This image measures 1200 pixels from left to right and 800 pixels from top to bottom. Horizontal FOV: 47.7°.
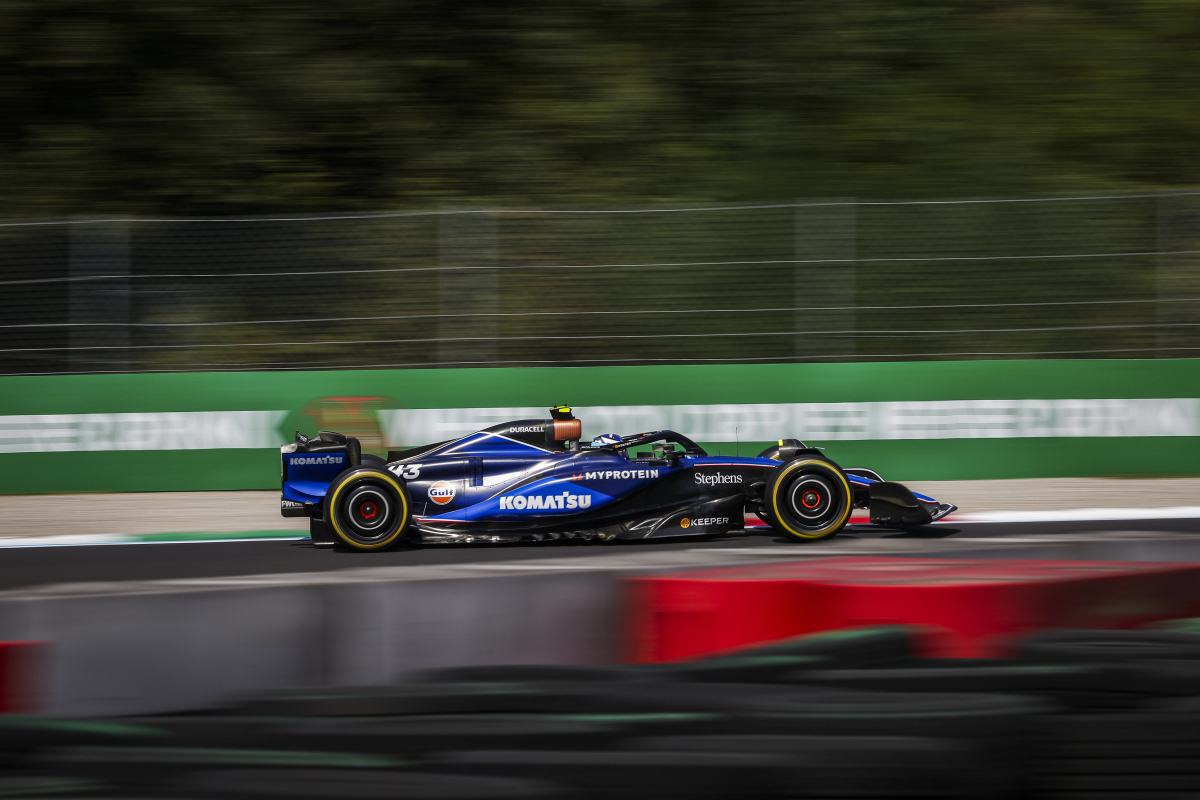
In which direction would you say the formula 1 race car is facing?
to the viewer's right

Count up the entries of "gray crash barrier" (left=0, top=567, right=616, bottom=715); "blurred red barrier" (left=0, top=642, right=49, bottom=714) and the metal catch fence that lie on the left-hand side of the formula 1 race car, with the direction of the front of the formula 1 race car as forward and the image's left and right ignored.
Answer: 1

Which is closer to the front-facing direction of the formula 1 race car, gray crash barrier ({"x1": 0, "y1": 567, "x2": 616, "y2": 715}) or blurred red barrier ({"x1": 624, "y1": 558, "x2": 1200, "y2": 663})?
the blurred red barrier

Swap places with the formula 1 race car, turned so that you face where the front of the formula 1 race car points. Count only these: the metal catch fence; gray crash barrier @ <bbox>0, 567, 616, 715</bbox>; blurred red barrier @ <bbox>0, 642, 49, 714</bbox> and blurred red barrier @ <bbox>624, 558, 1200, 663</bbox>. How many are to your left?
1

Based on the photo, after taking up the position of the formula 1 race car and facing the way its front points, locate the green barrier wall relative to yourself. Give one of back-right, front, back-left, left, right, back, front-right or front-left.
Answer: left

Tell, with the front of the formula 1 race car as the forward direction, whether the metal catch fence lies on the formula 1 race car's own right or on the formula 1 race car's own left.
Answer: on the formula 1 race car's own left

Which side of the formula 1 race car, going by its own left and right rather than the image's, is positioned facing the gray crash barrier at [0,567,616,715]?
right

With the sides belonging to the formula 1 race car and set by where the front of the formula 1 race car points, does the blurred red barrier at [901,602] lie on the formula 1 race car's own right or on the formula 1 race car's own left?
on the formula 1 race car's own right
